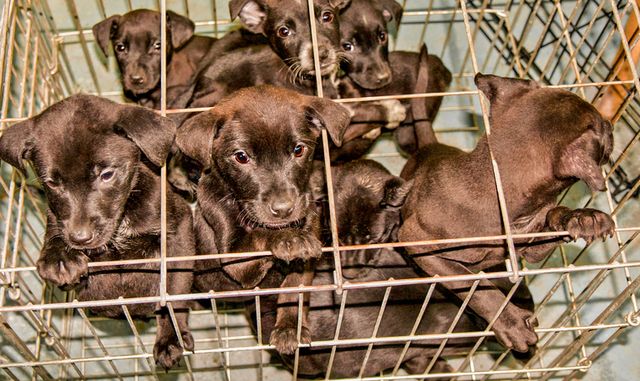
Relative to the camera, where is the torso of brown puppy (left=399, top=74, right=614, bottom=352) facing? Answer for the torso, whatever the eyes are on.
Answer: to the viewer's right

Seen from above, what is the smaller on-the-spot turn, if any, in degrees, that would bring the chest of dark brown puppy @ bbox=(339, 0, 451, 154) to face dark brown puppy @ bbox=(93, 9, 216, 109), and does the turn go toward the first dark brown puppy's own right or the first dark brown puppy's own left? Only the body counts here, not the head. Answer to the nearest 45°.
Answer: approximately 45° to the first dark brown puppy's own right

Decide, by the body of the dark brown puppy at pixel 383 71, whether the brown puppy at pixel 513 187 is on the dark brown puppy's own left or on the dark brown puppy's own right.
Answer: on the dark brown puppy's own left

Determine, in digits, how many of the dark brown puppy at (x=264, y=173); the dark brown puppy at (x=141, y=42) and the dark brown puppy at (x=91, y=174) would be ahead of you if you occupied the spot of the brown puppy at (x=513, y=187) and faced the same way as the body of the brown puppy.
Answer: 0

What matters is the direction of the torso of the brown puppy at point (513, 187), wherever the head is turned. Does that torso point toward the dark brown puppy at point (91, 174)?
no

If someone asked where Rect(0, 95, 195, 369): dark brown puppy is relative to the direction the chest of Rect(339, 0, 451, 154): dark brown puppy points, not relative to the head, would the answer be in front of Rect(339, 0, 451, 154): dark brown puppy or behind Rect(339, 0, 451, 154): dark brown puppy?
in front

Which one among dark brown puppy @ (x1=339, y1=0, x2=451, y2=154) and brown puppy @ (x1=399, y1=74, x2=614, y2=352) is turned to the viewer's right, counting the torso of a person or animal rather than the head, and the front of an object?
the brown puppy

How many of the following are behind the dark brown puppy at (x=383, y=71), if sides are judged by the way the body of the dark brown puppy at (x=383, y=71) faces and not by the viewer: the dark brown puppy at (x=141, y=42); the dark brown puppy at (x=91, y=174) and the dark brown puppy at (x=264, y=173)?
0

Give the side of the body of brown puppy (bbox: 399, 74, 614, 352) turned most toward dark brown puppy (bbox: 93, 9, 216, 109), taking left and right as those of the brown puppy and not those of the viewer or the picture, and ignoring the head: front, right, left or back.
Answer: back

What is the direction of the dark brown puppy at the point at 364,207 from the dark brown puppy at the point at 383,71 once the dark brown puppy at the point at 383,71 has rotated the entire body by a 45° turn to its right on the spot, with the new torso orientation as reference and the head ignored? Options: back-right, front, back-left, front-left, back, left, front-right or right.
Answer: left

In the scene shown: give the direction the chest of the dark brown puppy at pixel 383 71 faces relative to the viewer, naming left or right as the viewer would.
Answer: facing the viewer and to the left of the viewer
